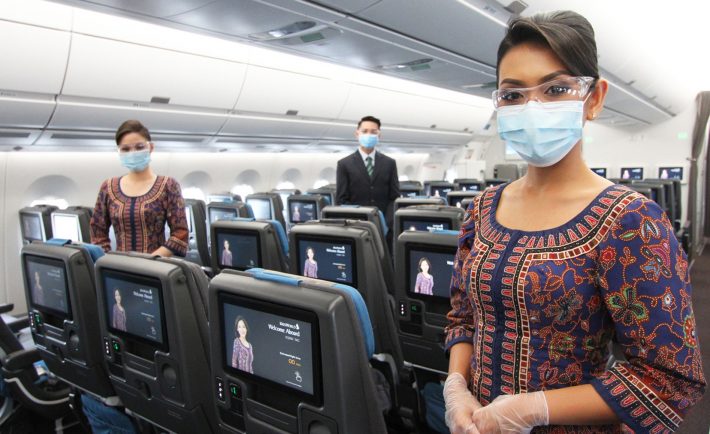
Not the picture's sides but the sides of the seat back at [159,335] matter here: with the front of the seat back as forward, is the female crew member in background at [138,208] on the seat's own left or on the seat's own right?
on the seat's own left

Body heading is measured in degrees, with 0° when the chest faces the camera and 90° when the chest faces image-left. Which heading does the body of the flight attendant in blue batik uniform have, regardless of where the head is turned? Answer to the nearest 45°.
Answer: approximately 45°

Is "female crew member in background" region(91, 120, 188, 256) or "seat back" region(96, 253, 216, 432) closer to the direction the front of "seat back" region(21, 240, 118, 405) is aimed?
the female crew member in background

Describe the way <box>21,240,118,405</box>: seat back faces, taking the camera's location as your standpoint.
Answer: facing away from the viewer and to the right of the viewer

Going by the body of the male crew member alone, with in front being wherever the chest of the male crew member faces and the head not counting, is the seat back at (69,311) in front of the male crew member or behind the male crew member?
in front

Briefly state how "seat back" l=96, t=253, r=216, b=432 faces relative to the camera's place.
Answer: facing away from the viewer and to the right of the viewer

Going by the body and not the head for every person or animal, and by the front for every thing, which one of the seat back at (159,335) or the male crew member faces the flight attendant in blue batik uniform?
the male crew member

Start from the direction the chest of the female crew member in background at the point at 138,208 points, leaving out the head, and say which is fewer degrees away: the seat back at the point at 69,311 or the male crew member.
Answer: the seat back

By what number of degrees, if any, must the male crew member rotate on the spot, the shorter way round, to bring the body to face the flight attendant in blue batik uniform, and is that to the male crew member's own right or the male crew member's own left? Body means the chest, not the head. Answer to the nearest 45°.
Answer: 0° — they already face them

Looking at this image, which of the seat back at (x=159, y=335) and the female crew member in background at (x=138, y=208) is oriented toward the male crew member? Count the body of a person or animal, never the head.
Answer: the seat back

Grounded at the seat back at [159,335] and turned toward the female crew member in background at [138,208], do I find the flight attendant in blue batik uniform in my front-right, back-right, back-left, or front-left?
back-right

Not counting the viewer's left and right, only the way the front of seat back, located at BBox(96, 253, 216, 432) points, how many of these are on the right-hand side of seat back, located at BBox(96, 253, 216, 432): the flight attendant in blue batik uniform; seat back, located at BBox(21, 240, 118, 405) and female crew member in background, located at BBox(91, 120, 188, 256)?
1

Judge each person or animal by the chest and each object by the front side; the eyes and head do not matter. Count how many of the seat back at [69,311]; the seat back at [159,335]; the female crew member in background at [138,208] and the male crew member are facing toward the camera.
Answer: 2

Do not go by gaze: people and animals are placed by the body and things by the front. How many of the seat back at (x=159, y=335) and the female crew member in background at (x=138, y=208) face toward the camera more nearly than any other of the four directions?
1

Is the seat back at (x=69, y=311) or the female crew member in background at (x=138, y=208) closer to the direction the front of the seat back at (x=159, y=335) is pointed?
the female crew member in background

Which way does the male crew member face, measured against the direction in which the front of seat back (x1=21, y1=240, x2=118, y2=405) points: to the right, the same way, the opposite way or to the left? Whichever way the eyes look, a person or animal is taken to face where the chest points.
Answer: the opposite way
